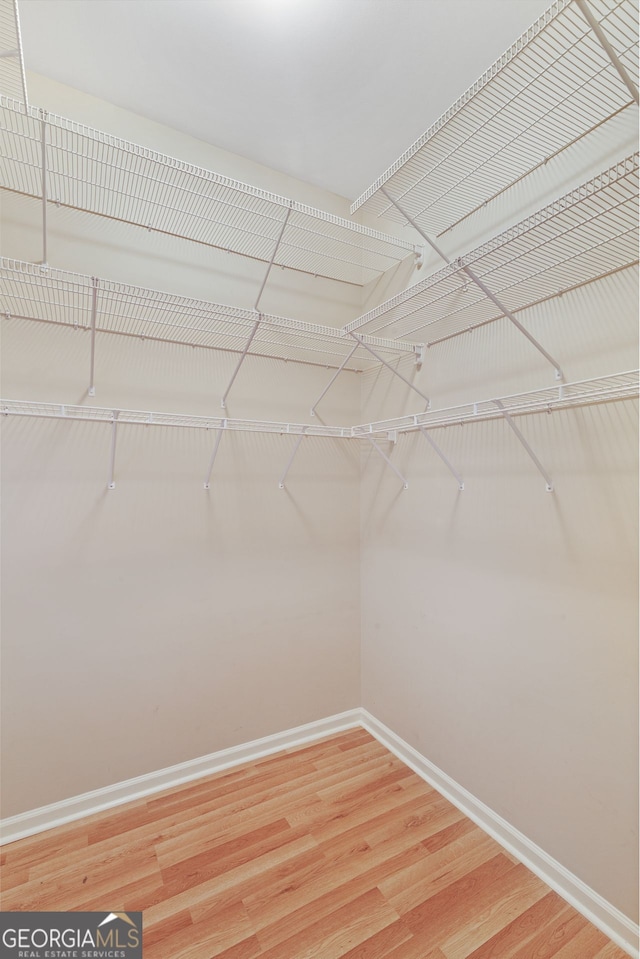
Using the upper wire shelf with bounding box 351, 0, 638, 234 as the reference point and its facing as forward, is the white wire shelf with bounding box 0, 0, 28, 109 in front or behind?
in front

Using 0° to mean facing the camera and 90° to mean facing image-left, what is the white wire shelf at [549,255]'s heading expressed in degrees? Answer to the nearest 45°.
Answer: approximately 45°

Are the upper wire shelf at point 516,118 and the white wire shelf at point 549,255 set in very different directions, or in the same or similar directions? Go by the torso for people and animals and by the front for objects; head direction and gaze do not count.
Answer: same or similar directions

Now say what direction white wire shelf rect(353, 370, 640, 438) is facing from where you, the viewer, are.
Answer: facing the viewer and to the left of the viewer

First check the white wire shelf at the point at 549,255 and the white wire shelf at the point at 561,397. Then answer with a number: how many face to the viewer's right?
0

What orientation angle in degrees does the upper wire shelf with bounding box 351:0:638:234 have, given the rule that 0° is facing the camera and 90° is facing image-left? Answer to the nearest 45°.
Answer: approximately 45°

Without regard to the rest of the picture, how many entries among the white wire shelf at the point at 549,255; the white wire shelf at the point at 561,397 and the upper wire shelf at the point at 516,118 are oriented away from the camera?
0

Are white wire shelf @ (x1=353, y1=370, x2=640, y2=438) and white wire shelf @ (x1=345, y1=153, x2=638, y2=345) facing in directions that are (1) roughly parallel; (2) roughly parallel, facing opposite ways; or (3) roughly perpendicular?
roughly parallel

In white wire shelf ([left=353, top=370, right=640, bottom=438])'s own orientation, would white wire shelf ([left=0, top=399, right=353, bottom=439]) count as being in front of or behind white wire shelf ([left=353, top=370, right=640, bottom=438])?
in front

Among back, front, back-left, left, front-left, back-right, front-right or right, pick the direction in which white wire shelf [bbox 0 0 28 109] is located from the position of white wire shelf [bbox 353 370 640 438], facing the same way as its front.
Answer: front

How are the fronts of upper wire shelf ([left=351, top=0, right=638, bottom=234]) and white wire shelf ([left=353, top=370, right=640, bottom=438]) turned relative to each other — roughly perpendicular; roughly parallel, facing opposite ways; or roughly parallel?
roughly parallel
